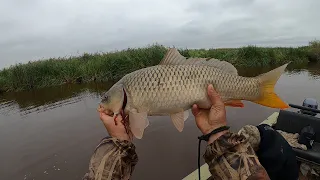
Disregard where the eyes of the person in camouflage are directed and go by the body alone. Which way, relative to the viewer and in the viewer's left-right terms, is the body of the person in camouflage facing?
facing away from the viewer

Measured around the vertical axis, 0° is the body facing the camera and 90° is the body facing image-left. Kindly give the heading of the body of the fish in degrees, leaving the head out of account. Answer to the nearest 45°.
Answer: approximately 90°
